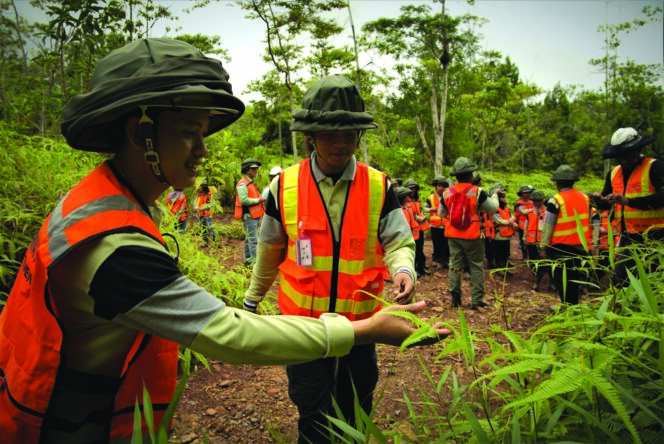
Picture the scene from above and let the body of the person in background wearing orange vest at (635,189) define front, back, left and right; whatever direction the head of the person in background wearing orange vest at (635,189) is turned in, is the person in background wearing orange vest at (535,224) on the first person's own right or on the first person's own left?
on the first person's own right

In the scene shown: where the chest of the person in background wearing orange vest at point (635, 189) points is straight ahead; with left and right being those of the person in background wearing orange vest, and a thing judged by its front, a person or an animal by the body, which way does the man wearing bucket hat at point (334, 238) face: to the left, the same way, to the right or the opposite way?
to the left

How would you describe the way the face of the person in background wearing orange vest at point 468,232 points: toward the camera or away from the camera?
away from the camera

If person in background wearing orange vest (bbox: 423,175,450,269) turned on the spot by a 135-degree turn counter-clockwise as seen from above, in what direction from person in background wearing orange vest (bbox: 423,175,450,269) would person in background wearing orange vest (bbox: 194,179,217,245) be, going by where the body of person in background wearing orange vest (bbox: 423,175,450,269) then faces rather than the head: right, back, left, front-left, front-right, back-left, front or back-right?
left

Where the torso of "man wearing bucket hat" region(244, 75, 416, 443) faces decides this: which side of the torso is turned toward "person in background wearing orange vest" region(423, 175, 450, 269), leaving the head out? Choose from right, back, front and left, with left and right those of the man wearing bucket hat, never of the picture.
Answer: back

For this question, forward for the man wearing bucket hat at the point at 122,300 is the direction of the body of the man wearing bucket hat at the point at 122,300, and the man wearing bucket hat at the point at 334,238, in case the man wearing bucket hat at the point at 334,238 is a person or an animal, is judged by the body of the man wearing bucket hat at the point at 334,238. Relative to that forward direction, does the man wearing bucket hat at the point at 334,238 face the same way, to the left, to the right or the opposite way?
to the right

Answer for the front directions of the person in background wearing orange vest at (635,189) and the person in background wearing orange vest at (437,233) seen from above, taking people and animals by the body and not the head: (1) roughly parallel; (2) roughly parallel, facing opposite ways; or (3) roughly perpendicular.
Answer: roughly perpendicular

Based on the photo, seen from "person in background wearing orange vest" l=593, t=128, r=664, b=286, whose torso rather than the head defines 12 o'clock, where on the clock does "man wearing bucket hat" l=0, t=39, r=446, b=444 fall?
The man wearing bucket hat is roughly at 11 o'clock from the person in background wearing orange vest.

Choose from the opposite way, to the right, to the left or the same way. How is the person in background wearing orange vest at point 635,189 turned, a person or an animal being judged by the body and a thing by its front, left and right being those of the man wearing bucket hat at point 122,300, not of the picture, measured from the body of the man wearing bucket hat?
the opposite way

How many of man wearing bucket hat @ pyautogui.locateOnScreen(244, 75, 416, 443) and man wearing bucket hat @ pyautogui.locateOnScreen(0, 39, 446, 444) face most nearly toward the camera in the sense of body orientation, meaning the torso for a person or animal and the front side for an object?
1

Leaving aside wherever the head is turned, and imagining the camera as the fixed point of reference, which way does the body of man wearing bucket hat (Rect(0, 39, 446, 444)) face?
to the viewer's right
